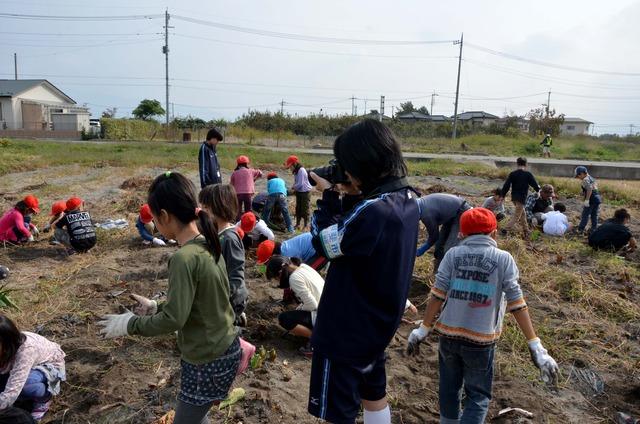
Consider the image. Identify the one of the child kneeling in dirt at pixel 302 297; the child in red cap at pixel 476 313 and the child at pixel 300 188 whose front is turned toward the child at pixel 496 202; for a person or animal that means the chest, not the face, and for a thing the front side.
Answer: the child in red cap

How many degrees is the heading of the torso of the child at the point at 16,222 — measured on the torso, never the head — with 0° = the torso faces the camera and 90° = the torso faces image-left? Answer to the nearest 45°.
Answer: approximately 270°

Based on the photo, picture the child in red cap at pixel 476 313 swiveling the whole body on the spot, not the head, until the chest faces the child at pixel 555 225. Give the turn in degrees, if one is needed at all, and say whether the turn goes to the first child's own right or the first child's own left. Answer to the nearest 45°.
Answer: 0° — they already face them

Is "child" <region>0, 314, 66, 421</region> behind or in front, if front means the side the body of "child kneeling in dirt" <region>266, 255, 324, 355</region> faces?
in front

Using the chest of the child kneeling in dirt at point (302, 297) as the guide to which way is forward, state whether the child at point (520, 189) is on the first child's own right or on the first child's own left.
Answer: on the first child's own right

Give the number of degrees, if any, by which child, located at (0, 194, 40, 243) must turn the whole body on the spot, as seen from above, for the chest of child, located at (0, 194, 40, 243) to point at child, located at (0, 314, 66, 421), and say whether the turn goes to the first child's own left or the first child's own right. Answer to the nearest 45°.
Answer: approximately 90° to the first child's own right

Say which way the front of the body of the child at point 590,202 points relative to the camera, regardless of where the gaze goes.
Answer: to the viewer's left

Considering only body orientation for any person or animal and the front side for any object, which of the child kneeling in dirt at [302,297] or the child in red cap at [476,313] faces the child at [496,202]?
the child in red cap

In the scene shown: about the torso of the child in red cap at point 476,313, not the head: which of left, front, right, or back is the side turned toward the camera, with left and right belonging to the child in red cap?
back

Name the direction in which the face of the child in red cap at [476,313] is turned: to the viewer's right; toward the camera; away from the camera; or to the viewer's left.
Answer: away from the camera
